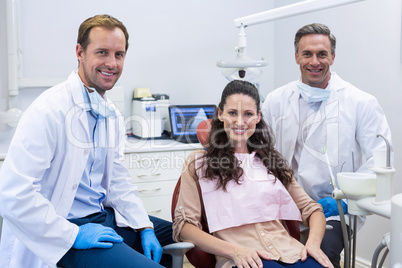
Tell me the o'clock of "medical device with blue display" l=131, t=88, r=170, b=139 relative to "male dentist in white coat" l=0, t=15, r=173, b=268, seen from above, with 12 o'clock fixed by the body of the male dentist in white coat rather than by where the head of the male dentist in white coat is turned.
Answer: The medical device with blue display is roughly at 8 o'clock from the male dentist in white coat.

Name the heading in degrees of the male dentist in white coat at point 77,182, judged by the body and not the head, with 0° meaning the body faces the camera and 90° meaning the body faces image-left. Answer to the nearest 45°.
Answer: approximately 315°

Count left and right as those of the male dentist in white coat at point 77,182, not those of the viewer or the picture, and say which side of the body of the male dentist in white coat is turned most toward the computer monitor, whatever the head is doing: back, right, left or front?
left

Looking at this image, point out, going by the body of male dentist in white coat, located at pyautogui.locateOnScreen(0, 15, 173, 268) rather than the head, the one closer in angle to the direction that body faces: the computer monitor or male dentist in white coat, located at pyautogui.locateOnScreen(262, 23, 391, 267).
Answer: the male dentist in white coat

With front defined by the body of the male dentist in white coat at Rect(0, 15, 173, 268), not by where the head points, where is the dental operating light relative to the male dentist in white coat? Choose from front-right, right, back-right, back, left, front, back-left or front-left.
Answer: left

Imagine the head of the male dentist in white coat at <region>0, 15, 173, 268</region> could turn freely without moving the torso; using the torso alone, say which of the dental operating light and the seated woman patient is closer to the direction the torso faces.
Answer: the seated woman patient
